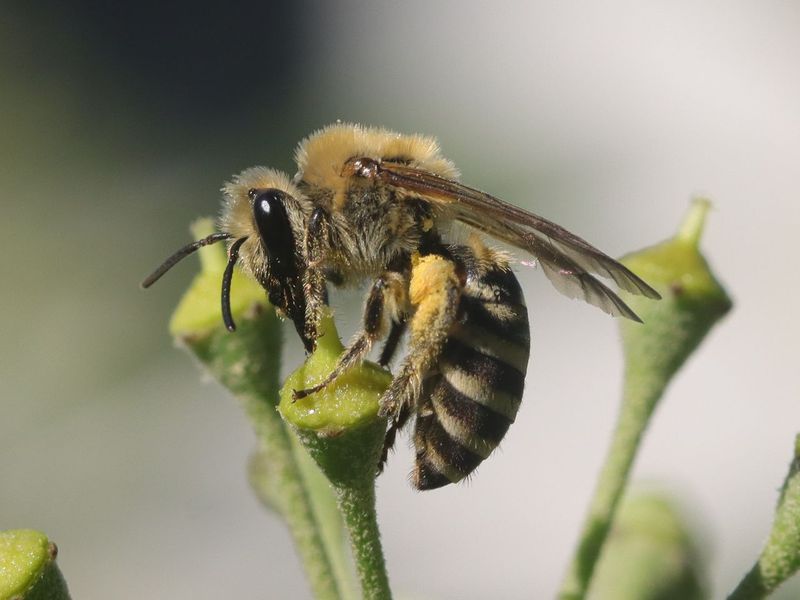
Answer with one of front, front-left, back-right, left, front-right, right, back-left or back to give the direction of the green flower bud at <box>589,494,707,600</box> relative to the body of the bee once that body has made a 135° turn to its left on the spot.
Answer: left

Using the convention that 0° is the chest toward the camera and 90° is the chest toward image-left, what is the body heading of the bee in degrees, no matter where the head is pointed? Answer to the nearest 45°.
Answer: approximately 90°

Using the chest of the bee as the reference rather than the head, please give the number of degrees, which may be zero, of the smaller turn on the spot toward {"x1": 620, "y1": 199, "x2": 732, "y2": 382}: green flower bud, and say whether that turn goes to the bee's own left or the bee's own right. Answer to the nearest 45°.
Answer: approximately 135° to the bee's own right
